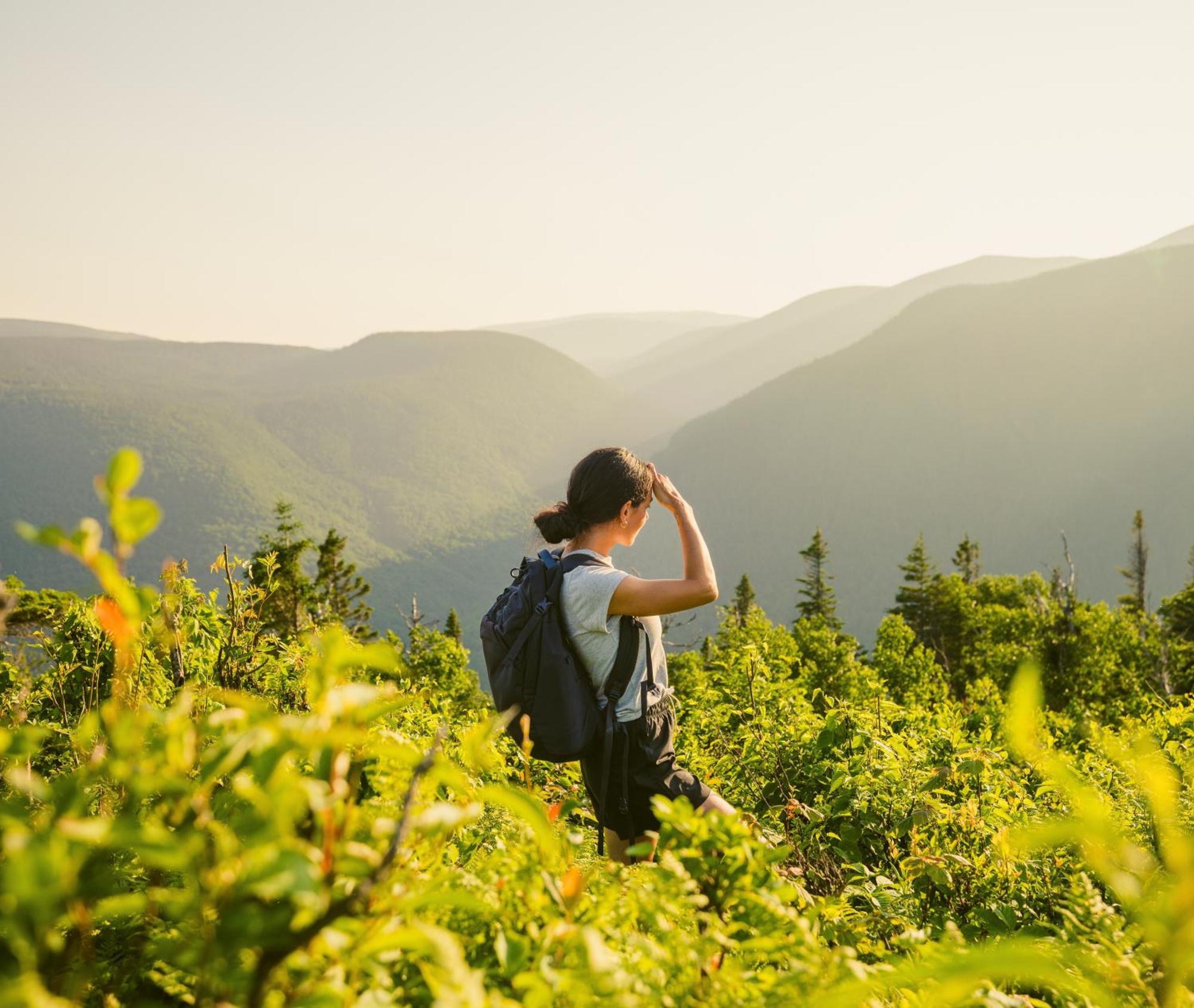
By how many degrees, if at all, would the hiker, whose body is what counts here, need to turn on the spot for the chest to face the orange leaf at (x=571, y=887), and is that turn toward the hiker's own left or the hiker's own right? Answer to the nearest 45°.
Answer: approximately 90° to the hiker's own right

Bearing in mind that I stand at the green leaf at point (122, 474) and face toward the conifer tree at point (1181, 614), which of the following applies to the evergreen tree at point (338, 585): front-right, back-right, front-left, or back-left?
front-left

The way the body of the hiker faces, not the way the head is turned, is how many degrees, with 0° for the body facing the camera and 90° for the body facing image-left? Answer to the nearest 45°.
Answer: approximately 270°

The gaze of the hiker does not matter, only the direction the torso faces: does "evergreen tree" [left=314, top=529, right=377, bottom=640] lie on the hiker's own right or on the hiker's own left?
on the hiker's own left
